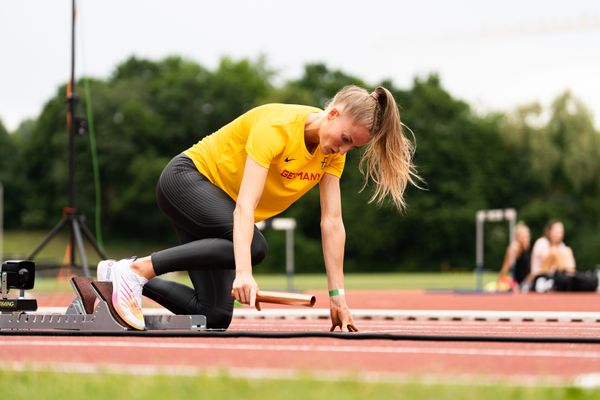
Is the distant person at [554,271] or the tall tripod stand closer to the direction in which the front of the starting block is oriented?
the distant person

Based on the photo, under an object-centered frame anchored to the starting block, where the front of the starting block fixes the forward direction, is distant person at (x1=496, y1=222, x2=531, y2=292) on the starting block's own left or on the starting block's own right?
on the starting block's own left

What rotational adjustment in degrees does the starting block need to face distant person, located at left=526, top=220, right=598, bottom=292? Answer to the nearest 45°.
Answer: approximately 45° to its left

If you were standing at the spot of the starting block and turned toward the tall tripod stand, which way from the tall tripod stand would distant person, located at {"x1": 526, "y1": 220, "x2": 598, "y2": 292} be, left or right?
right

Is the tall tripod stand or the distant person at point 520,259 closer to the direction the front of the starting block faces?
the distant person

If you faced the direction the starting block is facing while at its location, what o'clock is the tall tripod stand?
The tall tripod stand is roughly at 9 o'clock from the starting block.

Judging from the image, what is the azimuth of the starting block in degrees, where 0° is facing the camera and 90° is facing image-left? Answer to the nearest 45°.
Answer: approximately 270°
